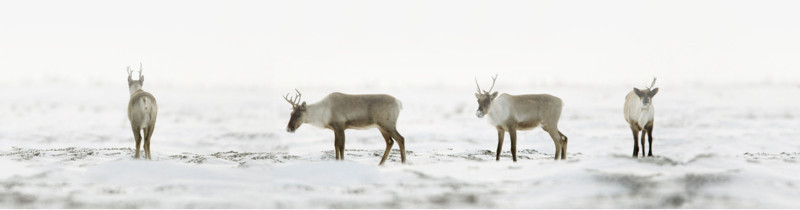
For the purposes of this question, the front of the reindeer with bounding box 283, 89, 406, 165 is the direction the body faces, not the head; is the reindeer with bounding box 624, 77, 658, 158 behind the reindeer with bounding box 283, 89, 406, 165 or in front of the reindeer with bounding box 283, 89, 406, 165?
behind

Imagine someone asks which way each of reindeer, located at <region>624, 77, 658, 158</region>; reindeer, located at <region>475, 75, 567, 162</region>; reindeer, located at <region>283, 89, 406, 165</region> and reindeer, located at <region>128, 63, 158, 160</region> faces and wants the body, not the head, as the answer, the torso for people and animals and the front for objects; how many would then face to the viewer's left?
2

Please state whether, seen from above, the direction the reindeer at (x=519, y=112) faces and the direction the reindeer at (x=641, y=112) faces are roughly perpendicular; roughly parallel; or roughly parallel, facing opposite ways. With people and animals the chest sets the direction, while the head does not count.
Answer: roughly perpendicular

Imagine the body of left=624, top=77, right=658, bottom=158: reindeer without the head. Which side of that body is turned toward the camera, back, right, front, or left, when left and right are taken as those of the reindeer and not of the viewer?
front

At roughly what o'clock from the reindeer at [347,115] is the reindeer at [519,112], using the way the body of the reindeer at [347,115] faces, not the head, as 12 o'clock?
the reindeer at [519,112] is roughly at 6 o'clock from the reindeer at [347,115].

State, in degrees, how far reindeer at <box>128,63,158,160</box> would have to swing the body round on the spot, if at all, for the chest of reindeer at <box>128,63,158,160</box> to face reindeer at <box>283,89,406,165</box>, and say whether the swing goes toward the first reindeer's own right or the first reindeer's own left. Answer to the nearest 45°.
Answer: approximately 135° to the first reindeer's own right

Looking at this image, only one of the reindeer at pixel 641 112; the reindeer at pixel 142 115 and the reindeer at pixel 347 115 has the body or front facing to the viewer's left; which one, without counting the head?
the reindeer at pixel 347 115

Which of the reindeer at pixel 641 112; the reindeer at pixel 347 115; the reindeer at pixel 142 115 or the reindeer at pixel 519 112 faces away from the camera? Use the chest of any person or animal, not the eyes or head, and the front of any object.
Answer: the reindeer at pixel 142 115

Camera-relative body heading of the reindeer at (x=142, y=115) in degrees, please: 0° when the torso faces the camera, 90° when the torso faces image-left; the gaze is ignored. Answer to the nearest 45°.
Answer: approximately 180°

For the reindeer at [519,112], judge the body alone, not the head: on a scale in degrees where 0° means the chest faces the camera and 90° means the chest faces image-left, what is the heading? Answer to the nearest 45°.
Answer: approximately 90°

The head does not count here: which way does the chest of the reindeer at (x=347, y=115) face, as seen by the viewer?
to the viewer's left
